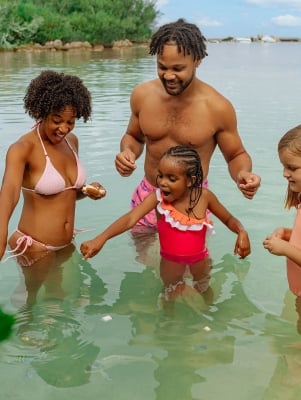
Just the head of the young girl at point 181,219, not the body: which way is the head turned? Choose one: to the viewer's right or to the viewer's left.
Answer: to the viewer's left

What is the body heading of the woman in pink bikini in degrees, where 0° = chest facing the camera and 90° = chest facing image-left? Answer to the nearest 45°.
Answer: approximately 315°

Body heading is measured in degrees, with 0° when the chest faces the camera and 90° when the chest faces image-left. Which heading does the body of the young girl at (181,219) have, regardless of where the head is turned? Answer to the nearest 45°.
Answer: approximately 0°
